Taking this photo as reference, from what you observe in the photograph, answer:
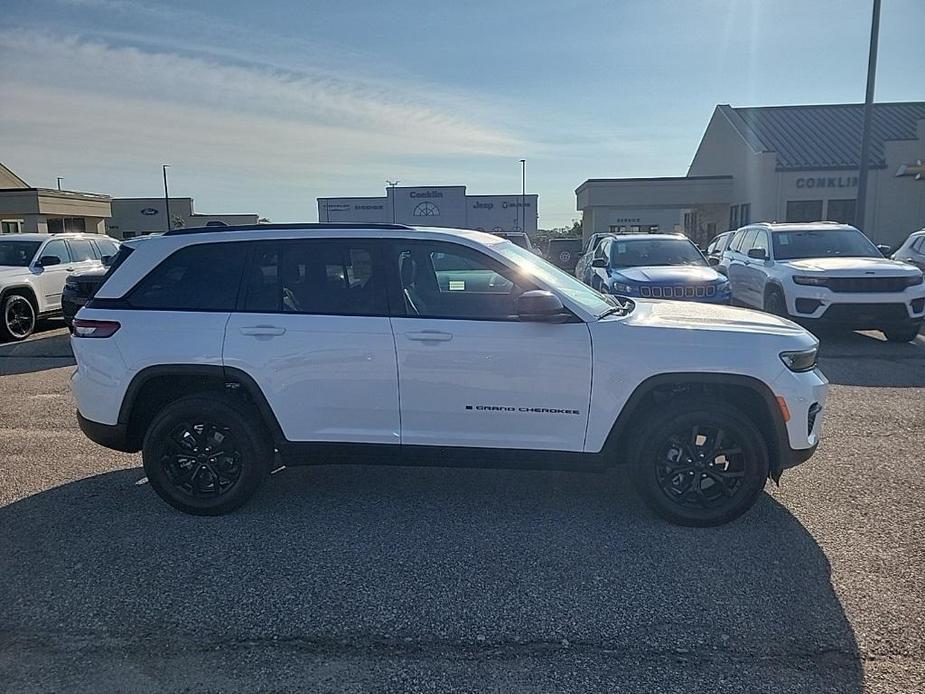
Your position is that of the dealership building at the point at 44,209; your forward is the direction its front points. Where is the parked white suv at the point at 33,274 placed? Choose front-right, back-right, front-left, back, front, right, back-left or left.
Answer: front-right

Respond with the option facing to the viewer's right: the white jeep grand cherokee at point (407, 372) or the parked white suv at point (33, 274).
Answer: the white jeep grand cherokee

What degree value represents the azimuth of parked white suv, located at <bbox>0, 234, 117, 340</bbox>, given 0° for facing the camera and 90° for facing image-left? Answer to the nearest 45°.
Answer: approximately 45°

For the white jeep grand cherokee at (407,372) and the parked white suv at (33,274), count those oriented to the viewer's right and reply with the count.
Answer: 1

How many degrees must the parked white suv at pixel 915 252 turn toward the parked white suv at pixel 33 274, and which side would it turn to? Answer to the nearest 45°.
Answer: approximately 90° to its right

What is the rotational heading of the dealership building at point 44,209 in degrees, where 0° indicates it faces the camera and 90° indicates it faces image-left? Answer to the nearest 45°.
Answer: approximately 315°

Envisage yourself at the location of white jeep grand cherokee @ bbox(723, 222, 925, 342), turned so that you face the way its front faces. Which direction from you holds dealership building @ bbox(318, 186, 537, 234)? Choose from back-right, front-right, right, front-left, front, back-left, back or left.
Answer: back

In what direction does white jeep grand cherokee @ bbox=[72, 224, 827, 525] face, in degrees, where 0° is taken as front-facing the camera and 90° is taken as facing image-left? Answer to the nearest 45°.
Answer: approximately 270°

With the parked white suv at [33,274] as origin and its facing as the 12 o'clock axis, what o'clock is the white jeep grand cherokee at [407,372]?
The white jeep grand cherokee is roughly at 10 o'clock from the parked white suv.

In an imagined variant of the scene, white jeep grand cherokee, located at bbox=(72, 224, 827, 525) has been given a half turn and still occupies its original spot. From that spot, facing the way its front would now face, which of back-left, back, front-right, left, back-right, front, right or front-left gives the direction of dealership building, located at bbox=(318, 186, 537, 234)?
right

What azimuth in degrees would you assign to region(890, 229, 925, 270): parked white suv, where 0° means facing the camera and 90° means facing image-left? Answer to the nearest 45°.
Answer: approximately 315°

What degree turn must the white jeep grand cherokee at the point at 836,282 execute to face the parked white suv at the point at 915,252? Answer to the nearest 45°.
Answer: approximately 135° to its left

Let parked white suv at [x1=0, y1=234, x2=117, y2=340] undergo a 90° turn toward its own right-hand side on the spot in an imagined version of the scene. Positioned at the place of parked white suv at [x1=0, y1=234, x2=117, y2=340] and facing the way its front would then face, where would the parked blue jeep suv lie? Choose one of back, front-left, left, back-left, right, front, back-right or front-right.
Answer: back

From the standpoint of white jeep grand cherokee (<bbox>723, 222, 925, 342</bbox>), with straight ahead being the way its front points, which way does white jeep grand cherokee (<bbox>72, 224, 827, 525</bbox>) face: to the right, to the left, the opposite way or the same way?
to the left
